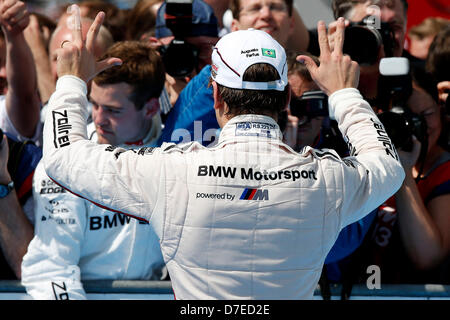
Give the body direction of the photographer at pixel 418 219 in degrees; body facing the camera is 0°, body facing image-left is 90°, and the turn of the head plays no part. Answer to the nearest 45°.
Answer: approximately 45°

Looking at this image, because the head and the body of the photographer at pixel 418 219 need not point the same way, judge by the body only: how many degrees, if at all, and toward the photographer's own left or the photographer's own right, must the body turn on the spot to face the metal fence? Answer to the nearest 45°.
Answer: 0° — they already face it

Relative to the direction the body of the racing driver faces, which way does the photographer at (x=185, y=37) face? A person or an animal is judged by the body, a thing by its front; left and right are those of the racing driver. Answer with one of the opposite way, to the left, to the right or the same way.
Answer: the opposite way

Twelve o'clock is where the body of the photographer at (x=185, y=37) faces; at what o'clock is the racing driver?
The racing driver is roughly at 12 o'clock from the photographer.

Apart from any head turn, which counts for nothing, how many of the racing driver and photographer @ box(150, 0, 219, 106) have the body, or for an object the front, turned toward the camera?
1

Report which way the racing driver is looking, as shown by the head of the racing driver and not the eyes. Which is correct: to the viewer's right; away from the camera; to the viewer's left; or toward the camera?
away from the camera

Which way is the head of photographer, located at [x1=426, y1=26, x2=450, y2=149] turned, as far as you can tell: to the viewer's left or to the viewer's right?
to the viewer's left

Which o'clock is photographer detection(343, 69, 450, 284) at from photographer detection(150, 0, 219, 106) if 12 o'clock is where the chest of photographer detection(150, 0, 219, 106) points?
photographer detection(343, 69, 450, 284) is roughly at 10 o'clock from photographer detection(150, 0, 219, 106).

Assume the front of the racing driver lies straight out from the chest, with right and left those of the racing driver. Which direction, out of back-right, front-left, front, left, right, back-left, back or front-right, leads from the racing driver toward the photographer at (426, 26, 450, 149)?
front-right

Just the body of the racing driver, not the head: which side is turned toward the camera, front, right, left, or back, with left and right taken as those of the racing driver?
back

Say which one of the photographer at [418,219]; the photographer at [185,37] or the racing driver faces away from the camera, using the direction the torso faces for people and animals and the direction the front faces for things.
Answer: the racing driver

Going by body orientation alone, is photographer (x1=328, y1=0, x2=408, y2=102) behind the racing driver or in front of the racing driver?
in front
